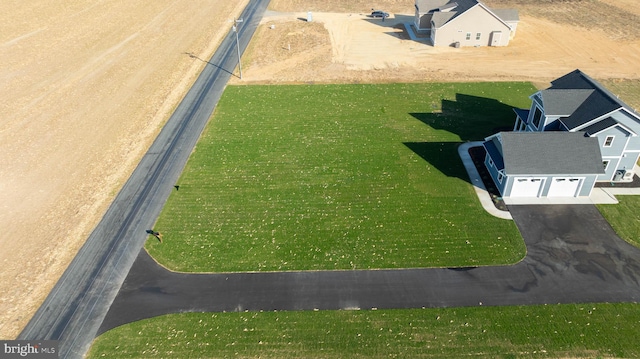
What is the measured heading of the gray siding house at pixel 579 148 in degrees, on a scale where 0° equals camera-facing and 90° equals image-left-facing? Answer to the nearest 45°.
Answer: approximately 90°
